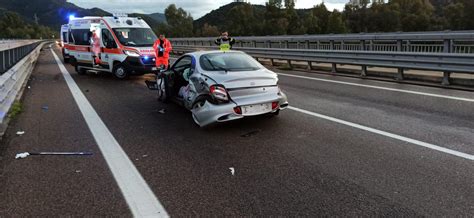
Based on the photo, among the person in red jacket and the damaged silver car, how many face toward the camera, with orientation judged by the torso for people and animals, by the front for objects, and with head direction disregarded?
1

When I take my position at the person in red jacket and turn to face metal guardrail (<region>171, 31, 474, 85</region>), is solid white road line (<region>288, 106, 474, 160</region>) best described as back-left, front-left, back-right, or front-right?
front-right

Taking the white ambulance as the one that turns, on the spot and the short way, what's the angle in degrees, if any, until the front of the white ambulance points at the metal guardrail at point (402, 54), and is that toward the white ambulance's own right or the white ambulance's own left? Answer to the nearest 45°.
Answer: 0° — it already faces it

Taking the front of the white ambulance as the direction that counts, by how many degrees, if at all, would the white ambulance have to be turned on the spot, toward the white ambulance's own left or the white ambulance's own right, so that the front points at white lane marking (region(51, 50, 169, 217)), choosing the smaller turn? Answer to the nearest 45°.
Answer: approximately 45° to the white ambulance's own right

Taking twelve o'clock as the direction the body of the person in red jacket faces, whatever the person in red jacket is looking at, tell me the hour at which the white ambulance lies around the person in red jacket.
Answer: The white ambulance is roughly at 4 o'clock from the person in red jacket.

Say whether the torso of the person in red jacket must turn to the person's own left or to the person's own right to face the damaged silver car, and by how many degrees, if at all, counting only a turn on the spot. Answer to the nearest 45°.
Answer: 0° — they already face it

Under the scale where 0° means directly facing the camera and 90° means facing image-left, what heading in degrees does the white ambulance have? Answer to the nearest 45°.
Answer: approximately 315°

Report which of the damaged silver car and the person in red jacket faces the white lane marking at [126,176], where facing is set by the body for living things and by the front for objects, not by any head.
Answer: the person in red jacket

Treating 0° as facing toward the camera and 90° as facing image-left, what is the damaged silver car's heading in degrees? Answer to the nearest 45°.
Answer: approximately 135°

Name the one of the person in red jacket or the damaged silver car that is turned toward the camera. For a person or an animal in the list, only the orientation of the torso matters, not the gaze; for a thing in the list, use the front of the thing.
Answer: the person in red jacket

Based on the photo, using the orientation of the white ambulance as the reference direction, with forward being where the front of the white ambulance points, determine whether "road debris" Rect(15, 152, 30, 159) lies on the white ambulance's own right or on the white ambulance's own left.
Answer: on the white ambulance's own right

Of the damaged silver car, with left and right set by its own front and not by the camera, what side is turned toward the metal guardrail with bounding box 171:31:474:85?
right

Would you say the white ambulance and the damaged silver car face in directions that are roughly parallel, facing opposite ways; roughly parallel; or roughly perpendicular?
roughly parallel, facing opposite ways

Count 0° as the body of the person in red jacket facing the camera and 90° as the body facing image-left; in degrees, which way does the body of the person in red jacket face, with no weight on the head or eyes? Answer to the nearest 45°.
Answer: approximately 0°
